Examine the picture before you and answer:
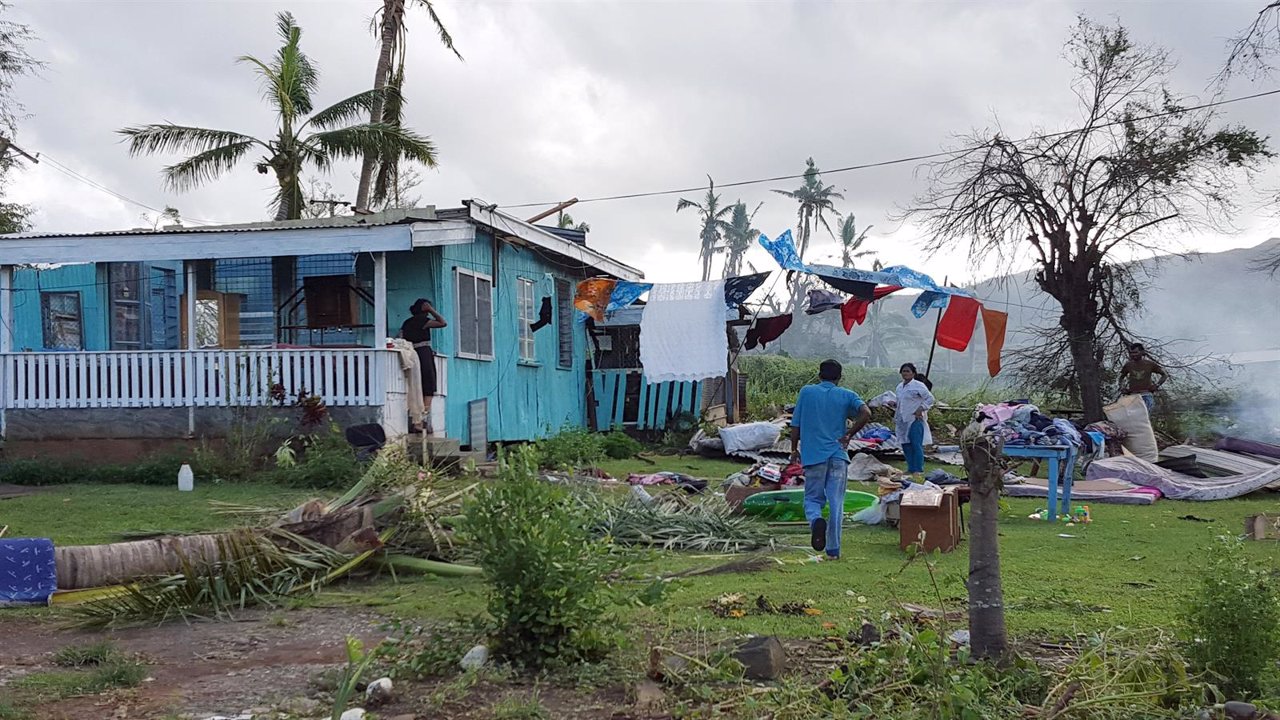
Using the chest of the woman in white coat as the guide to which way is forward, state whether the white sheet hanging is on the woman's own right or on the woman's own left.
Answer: on the woman's own right

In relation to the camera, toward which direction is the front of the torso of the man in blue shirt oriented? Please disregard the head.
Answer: away from the camera

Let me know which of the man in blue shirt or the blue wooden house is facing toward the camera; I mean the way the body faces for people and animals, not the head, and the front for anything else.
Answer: the blue wooden house

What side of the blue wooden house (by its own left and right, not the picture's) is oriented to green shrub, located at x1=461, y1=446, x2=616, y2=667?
front

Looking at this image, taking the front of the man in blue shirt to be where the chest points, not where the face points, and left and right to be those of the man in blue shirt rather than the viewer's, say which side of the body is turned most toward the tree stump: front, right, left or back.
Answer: back

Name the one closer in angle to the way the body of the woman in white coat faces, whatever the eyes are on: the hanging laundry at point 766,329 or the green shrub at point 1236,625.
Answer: the green shrub

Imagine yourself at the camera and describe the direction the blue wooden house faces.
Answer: facing the viewer

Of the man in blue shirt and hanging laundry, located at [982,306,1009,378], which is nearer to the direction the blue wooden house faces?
the man in blue shirt

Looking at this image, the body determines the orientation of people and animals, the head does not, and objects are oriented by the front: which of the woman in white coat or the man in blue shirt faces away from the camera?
the man in blue shirt

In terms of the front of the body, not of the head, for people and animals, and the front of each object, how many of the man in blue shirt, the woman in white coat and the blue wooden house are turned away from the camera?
1

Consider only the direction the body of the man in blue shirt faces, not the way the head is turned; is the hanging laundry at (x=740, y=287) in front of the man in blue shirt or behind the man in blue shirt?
in front

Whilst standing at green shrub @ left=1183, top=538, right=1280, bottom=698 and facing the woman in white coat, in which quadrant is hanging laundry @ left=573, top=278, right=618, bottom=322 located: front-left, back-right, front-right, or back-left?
front-left

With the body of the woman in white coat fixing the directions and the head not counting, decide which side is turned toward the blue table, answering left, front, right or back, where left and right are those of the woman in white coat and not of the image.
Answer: left

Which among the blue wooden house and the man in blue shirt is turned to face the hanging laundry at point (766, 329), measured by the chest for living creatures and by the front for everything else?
the man in blue shirt

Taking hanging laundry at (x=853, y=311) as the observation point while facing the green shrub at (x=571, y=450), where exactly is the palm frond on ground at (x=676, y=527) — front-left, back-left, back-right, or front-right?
front-left

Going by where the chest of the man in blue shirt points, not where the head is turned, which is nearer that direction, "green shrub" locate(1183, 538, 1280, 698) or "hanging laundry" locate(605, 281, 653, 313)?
the hanging laundry

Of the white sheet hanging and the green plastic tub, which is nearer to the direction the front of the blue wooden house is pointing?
the green plastic tub

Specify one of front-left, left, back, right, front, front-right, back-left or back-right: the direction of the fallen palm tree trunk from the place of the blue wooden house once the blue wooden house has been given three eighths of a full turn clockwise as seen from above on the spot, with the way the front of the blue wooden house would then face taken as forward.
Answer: back-left

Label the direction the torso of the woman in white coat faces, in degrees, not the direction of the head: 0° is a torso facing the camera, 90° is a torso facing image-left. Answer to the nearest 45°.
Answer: approximately 45°

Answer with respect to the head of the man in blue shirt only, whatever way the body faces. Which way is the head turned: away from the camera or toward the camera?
away from the camera
